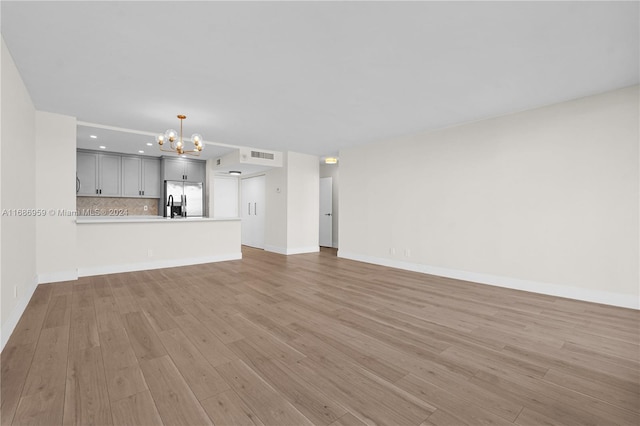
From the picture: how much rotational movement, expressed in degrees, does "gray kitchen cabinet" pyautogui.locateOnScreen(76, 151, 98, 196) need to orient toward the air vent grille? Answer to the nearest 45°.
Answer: approximately 45° to its left

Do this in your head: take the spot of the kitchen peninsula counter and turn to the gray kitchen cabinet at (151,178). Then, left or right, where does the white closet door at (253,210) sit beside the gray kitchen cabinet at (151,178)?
right

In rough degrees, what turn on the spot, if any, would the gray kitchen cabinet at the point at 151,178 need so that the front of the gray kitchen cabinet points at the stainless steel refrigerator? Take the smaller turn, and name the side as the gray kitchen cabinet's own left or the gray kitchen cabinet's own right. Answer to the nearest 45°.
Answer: approximately 90° to the gray kitchen cabinet's own left

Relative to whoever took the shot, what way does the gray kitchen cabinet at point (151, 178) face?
facing the viewer

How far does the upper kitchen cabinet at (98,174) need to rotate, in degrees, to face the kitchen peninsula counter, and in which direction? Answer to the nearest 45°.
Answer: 0° — it already faces it

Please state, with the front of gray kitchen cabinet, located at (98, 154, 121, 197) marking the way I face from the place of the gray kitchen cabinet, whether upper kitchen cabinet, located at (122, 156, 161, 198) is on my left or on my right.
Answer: on my left

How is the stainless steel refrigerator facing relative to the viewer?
toward the camera

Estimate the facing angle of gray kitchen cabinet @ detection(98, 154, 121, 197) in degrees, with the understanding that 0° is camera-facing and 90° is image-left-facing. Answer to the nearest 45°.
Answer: approximately 0°

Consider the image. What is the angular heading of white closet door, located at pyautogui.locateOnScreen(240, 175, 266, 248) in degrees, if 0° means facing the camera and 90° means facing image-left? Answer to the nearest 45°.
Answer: approximately 45°

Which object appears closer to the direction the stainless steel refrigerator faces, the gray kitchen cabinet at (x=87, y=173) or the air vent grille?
the air vent grille

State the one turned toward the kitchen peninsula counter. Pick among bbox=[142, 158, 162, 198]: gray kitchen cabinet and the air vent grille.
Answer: the gray kitchen cabinet

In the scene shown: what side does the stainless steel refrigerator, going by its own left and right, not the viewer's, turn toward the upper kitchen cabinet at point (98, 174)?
right

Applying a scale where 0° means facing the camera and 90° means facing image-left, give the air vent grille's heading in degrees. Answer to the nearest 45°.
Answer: approximately 315°

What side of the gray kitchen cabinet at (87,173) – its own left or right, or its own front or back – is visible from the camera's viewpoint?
front

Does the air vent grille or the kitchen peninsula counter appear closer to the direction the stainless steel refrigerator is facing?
the kitchen peninsula counter

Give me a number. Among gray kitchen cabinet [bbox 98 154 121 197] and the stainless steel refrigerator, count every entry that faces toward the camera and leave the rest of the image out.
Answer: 2

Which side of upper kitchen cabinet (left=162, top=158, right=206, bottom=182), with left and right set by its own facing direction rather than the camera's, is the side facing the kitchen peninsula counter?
front
